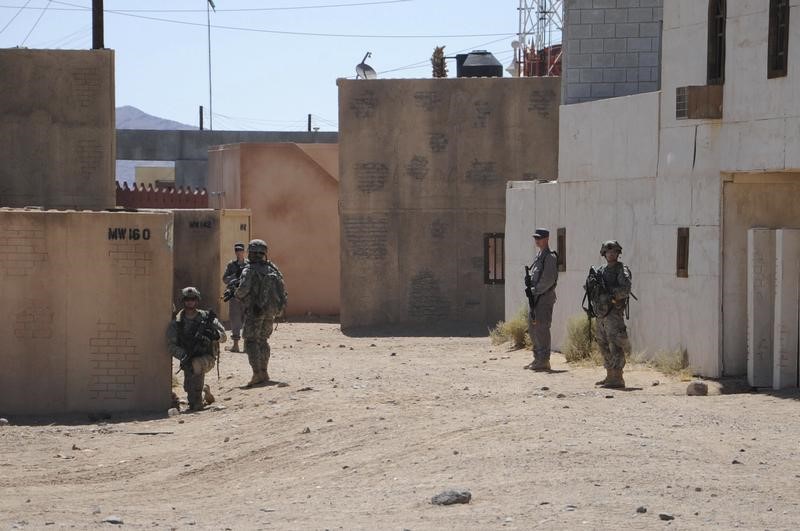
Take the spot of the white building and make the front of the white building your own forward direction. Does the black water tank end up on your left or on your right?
on your right

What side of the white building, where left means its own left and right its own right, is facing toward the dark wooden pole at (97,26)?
right

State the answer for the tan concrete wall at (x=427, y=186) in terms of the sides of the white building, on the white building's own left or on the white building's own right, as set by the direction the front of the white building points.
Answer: on the white building's own right

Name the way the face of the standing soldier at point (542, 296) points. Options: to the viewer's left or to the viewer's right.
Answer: to the viewer's left

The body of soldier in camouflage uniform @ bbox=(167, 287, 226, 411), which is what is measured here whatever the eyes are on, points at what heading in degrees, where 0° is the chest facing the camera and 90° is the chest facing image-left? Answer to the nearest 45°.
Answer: approximately 0°

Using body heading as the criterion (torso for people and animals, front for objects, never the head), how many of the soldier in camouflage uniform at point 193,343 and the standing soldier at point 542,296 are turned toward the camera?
1

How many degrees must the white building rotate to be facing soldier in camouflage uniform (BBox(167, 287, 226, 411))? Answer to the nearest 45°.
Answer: approximately 45° to its right

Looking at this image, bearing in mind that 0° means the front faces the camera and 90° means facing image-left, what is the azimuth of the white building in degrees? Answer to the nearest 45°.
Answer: approximately 45°

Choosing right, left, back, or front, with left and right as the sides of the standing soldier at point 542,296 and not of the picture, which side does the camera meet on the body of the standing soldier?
left
